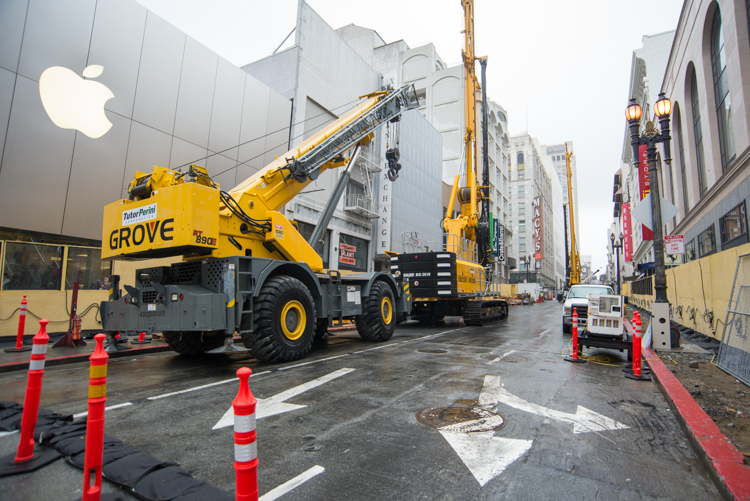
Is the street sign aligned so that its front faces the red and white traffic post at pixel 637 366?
yes

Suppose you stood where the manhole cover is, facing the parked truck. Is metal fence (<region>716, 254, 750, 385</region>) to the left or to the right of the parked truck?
right

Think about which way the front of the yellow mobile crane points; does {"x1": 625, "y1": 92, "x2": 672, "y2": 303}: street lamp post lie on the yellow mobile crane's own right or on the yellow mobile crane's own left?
on the yellow mobile crane's own right

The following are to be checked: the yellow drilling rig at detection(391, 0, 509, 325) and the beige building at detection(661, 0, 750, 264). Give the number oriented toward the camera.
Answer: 0

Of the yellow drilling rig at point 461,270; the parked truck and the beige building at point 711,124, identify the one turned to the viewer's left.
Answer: the beige building

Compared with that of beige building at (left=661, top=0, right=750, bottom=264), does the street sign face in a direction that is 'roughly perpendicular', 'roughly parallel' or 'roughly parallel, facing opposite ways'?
roughly perpendicular

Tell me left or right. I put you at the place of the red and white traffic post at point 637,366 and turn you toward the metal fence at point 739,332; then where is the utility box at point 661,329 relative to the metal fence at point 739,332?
left

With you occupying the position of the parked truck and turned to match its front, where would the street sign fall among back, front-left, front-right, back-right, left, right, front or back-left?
front-left

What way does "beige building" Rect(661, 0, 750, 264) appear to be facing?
to the viewer's left

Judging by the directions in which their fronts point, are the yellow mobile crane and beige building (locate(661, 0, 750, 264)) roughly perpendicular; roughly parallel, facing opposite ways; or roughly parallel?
roughly perpendicular
